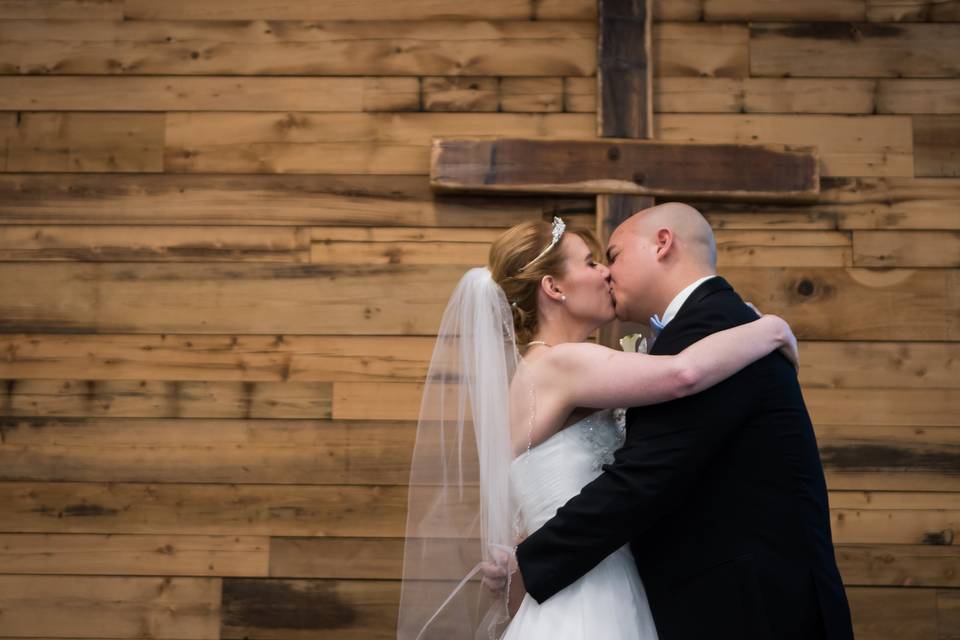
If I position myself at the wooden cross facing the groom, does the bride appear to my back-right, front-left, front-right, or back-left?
front-right

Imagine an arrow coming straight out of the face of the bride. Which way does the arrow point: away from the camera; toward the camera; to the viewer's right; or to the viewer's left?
to the viewer's right

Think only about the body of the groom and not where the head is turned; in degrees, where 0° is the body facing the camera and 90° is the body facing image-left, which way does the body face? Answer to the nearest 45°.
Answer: approximately 90°

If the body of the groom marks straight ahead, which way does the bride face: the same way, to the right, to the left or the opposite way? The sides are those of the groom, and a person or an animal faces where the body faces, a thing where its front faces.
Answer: the opposite way

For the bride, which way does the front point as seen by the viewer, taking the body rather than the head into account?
to the viewer's right

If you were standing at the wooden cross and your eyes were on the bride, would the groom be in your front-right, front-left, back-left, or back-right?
front-left

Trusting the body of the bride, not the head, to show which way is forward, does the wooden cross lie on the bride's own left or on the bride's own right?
on the bride's own left

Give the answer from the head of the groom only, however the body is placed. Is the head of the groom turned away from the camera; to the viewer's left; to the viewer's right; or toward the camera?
to the viewer's left
